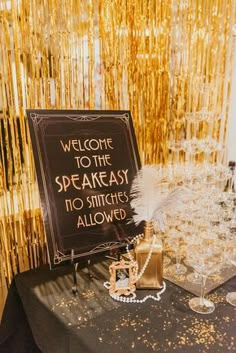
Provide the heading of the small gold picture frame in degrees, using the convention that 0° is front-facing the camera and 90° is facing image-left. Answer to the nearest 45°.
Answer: approximately 0°

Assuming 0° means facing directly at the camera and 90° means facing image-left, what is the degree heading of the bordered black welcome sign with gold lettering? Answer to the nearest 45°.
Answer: approximately 315°
